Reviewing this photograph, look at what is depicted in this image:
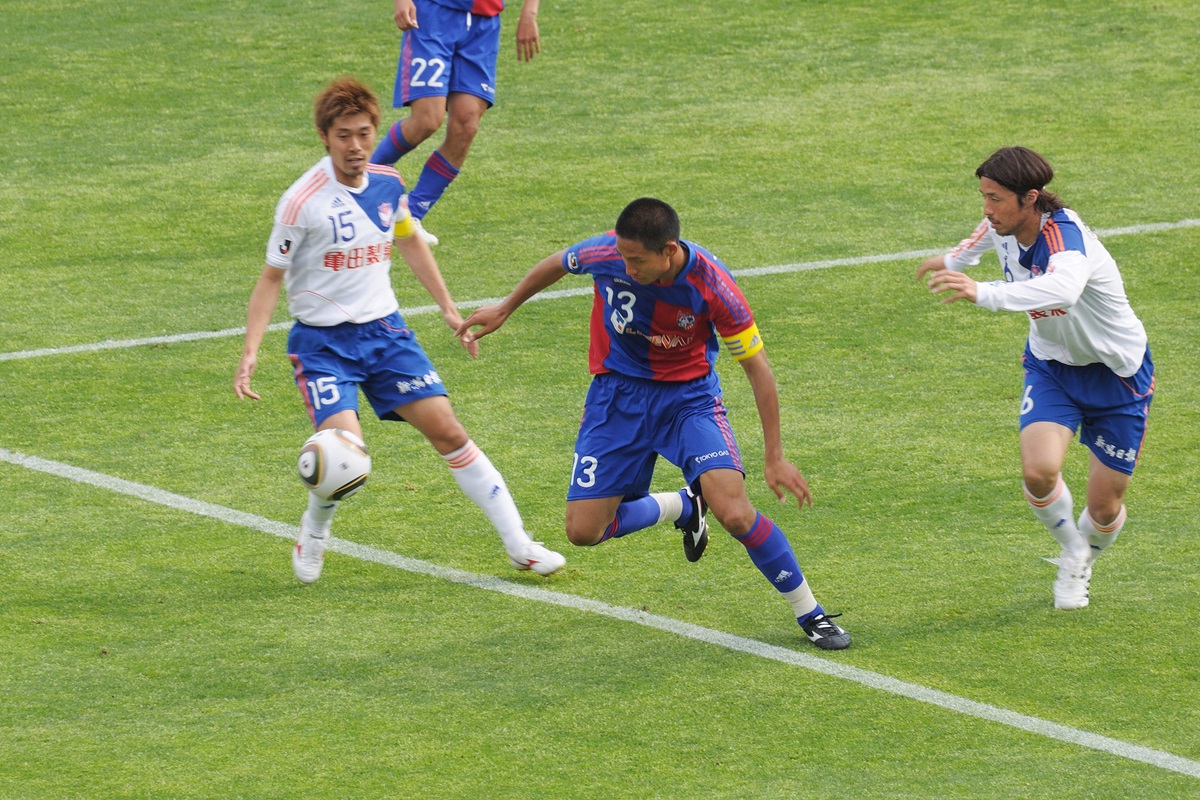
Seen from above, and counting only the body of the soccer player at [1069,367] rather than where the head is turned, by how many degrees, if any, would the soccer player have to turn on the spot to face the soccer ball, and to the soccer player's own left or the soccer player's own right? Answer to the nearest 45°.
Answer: approximately 45° to the soccer player's own right

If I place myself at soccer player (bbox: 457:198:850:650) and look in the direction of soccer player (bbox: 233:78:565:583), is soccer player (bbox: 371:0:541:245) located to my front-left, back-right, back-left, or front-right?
front-right

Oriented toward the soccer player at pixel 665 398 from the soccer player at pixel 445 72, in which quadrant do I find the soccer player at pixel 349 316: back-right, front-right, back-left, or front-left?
front-right

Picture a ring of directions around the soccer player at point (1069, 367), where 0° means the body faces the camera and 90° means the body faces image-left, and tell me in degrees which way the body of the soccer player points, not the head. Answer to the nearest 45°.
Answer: approximately 45°

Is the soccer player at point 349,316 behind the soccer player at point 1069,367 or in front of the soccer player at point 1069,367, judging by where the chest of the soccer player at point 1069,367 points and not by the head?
in front

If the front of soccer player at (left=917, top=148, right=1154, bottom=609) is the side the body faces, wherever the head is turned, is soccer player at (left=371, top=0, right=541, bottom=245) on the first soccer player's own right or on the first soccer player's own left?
on the first soccer player's own right

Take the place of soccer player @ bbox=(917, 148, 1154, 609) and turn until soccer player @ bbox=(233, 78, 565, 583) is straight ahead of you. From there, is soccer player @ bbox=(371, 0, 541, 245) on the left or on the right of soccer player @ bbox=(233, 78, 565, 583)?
right

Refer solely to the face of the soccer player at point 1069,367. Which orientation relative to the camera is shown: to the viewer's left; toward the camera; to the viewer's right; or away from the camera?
to the viewer's left

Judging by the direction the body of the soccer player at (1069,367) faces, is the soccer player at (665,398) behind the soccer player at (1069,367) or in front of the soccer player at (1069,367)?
in front
